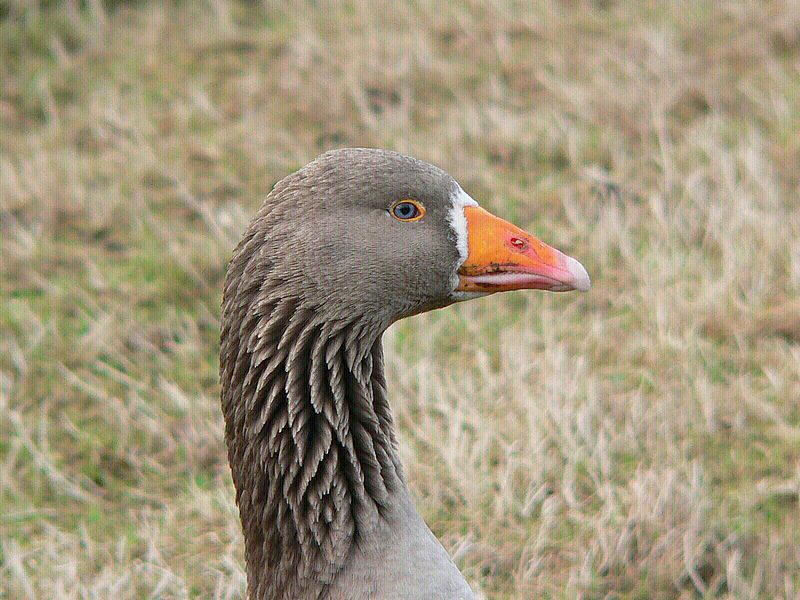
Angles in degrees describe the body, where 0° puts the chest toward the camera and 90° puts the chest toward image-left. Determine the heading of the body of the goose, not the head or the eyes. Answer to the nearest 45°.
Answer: approximately 270°
